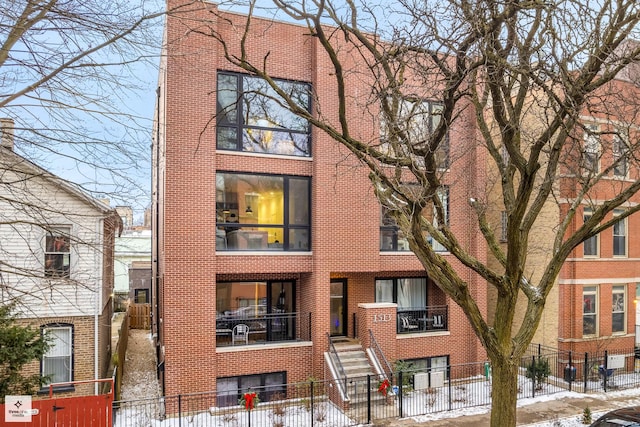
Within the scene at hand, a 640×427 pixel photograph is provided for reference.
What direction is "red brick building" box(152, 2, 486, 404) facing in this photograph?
toward the camera

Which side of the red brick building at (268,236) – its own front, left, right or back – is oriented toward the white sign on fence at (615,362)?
left

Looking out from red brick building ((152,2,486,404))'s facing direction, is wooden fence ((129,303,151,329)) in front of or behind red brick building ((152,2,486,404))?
behind

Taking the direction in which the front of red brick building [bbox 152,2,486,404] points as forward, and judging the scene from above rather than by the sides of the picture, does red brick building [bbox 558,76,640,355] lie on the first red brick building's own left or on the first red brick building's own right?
on the first red brick building's own left

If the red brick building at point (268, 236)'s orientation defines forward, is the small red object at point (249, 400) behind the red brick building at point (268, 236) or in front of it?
in front
